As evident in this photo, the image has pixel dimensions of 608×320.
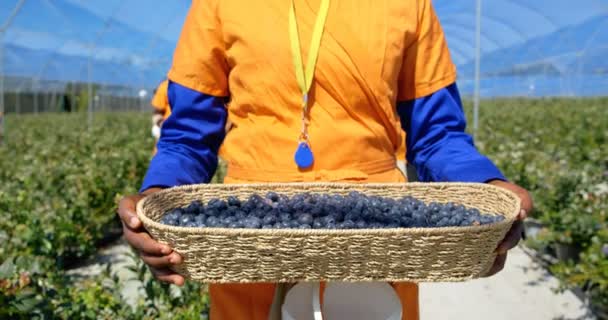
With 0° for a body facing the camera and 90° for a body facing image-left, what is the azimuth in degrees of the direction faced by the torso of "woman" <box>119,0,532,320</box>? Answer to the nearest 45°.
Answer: approximately 0°

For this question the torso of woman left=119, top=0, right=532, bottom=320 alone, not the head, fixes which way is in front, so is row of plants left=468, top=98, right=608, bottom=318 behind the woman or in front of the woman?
behind

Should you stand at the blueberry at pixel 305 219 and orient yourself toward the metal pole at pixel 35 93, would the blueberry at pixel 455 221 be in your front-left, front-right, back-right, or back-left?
back-right

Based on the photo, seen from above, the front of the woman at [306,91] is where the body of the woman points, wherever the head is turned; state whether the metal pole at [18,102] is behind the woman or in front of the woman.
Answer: behind
